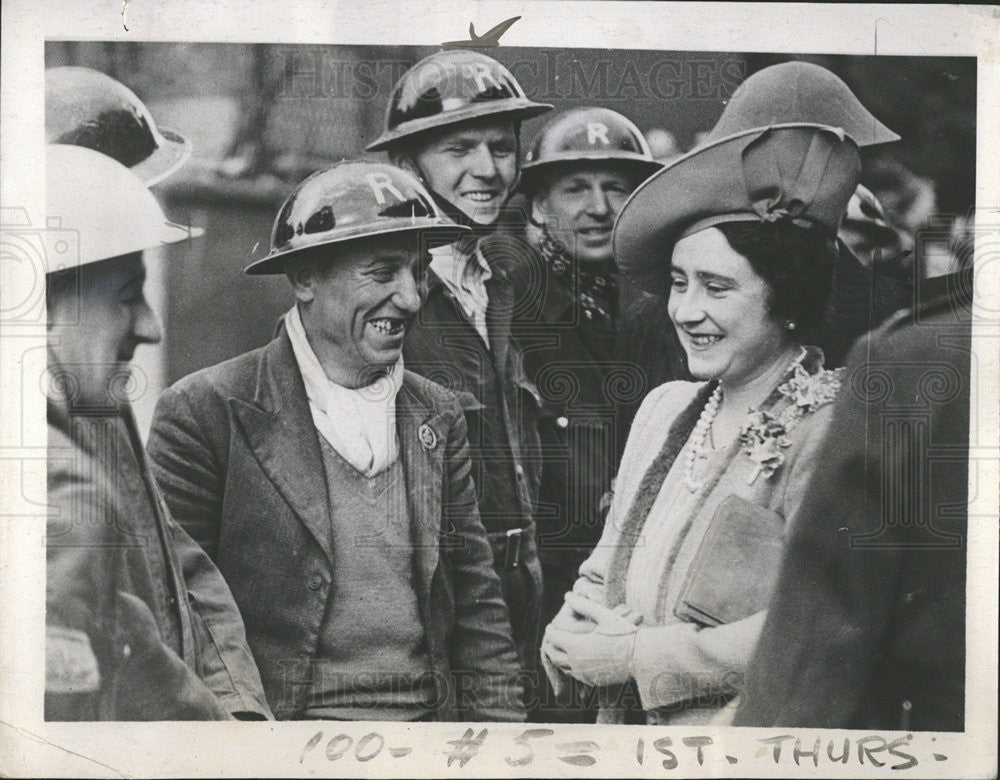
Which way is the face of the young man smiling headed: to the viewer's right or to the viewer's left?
to the viewer's right

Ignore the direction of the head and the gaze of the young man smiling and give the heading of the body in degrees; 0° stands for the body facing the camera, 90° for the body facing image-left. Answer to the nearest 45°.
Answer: approximately 315°
